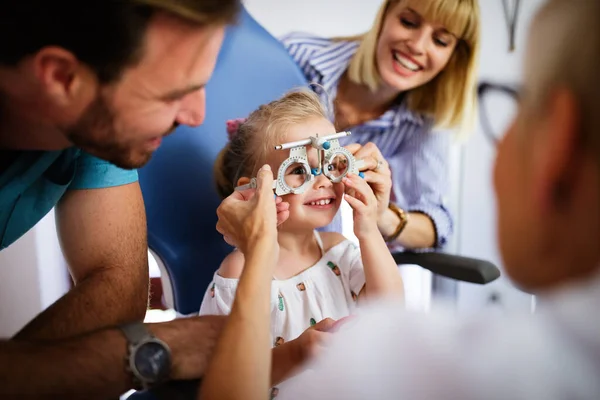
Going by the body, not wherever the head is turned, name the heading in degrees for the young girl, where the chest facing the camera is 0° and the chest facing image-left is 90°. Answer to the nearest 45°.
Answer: approximately 315°

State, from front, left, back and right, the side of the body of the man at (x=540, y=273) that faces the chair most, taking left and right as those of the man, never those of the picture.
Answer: front

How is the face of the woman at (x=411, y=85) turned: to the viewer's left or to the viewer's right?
to the viewer's left

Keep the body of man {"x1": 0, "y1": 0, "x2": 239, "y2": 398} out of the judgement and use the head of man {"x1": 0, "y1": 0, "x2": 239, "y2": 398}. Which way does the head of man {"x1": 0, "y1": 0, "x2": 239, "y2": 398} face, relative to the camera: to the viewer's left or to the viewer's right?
to the viewer's right

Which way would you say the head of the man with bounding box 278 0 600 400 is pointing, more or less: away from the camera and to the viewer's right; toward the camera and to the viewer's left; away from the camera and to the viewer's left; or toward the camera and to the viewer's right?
away from the camera and to the viewer's left

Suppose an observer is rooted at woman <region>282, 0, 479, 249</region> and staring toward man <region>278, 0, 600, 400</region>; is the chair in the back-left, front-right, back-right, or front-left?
front-right

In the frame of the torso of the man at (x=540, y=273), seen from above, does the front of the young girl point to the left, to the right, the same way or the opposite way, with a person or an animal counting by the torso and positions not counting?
the opposite way

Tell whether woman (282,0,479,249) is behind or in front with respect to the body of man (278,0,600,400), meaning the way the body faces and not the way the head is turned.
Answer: in front

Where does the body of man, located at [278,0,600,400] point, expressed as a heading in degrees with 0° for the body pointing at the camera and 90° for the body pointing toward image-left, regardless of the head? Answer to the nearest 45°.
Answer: approximately 135°
